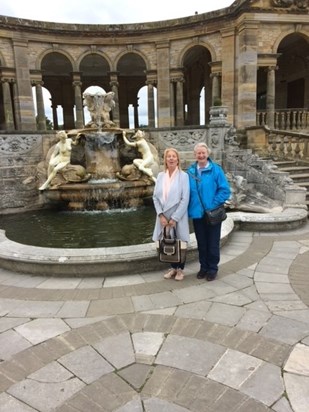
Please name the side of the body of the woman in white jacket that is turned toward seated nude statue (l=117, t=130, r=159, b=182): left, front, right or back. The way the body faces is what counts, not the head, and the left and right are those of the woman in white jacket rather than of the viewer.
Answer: back

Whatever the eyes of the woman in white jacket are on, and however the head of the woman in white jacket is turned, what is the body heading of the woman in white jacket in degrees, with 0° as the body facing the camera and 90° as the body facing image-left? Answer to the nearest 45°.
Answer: approximately 0°

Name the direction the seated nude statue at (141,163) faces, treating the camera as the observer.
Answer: facing to the left of the viewer

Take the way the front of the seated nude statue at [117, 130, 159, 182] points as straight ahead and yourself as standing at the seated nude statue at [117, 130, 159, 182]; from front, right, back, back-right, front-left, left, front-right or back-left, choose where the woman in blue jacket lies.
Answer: left

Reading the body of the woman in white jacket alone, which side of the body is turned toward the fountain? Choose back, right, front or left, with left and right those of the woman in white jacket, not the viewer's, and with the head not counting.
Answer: back

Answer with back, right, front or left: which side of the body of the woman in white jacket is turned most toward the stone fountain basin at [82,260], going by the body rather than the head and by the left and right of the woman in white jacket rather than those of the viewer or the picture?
right
